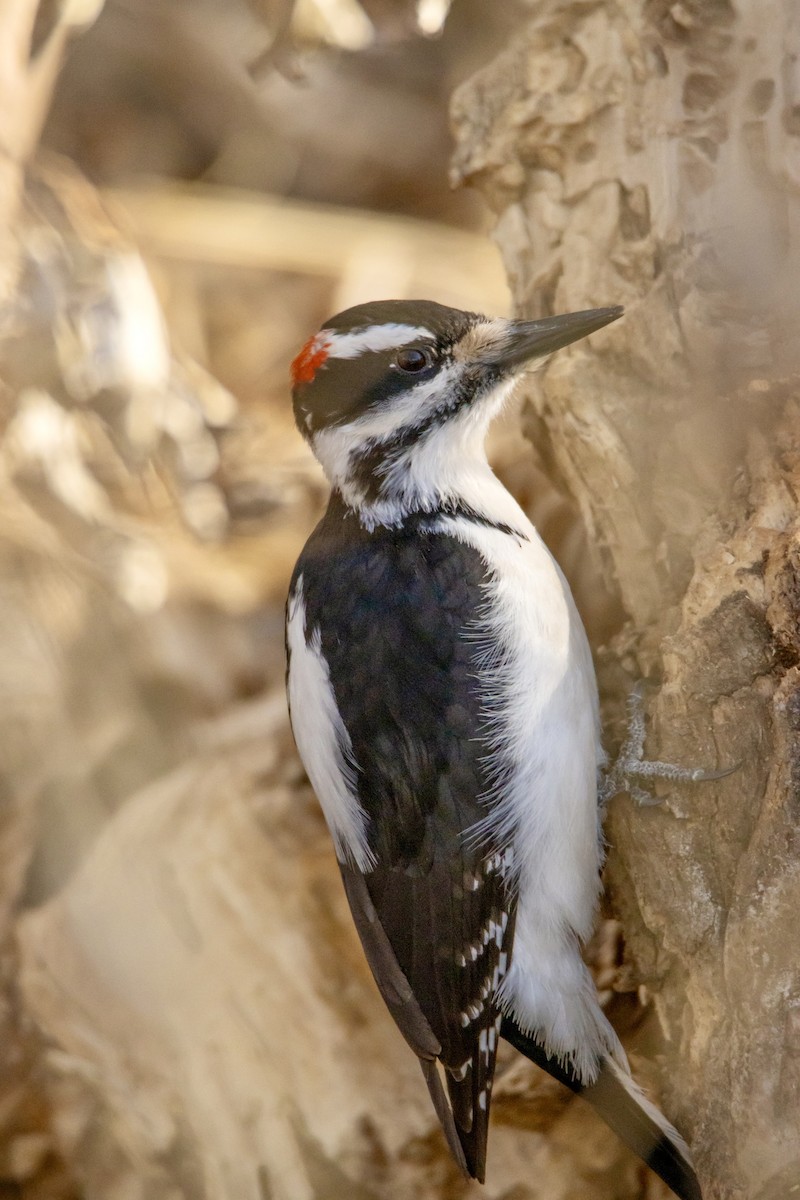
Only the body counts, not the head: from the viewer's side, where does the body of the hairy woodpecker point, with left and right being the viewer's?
facing to the right of the viewer
